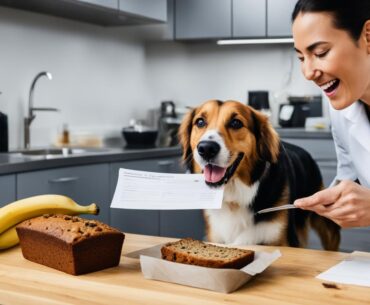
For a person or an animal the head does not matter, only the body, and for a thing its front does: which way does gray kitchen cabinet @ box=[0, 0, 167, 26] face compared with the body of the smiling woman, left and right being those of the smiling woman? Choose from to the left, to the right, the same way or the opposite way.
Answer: to the left

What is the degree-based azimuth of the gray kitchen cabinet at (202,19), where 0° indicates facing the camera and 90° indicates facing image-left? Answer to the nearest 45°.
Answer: approximately 0°

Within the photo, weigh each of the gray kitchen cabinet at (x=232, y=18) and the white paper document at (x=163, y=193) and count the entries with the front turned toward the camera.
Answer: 2

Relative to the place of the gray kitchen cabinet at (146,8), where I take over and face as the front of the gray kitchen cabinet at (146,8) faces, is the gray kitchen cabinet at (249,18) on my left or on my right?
on my left

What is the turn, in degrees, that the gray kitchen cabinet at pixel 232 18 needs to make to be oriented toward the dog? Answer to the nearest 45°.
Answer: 0° — it already faces it

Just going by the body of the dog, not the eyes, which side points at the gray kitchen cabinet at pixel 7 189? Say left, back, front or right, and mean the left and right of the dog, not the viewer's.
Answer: right

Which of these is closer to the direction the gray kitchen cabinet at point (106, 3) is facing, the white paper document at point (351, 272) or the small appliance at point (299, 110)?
the white paper document

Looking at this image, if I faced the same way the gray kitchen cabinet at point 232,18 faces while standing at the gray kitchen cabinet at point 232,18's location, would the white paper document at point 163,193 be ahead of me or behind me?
ahead

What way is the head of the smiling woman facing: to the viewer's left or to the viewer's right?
to the viewer's left
